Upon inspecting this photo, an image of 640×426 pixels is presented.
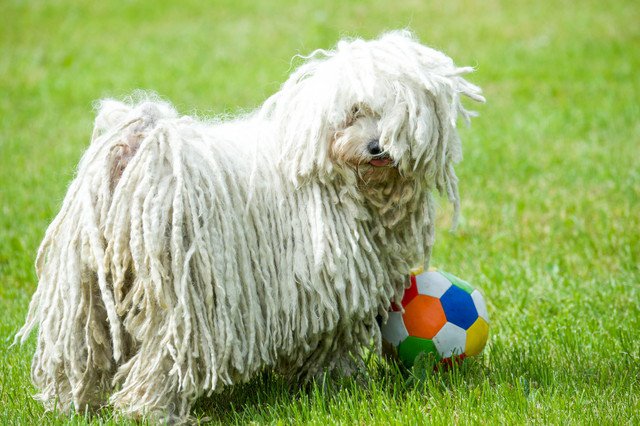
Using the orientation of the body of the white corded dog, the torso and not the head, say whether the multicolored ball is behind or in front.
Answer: in front

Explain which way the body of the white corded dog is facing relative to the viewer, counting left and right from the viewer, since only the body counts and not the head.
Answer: facing away from the viewer and to the right of the viewer
